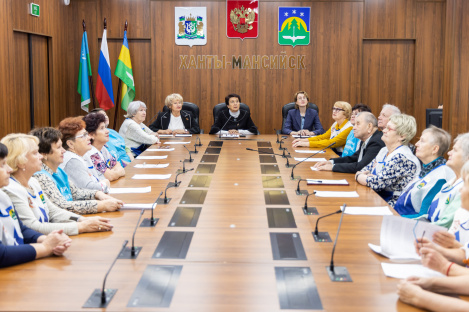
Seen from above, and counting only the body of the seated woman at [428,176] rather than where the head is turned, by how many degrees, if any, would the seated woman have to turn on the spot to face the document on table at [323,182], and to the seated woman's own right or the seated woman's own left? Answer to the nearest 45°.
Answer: approximately 45° to the seated woman's own right

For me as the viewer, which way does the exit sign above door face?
facing the viewer and to the right of the viewer

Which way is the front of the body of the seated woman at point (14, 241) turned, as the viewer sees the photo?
to the viewer's right

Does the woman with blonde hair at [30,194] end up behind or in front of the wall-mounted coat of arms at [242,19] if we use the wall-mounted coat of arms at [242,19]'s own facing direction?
in front

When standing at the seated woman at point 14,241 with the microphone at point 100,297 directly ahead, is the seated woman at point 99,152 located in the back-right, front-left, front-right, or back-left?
back-left

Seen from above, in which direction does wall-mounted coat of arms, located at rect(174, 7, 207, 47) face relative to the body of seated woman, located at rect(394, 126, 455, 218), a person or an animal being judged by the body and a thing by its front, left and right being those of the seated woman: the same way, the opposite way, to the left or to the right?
to the left

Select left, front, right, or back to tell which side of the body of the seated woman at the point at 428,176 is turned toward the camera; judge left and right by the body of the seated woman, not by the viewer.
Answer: left

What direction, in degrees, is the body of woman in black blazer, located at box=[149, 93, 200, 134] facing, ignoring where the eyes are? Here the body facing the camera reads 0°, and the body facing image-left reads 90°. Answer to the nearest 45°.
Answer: approximately 0°

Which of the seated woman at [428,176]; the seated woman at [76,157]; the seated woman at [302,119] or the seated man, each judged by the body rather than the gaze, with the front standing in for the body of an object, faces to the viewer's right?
the seated woman at [76,157]

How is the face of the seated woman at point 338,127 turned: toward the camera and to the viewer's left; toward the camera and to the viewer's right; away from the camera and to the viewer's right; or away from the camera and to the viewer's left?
toward the camera and to the viewer's left

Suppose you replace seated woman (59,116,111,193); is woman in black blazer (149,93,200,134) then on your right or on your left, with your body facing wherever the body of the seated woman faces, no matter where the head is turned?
on your left

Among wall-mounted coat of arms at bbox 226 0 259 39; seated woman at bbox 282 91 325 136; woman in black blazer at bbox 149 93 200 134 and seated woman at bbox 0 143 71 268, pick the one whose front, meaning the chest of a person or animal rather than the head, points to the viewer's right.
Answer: seated woman at bbox 0 143 71 268
